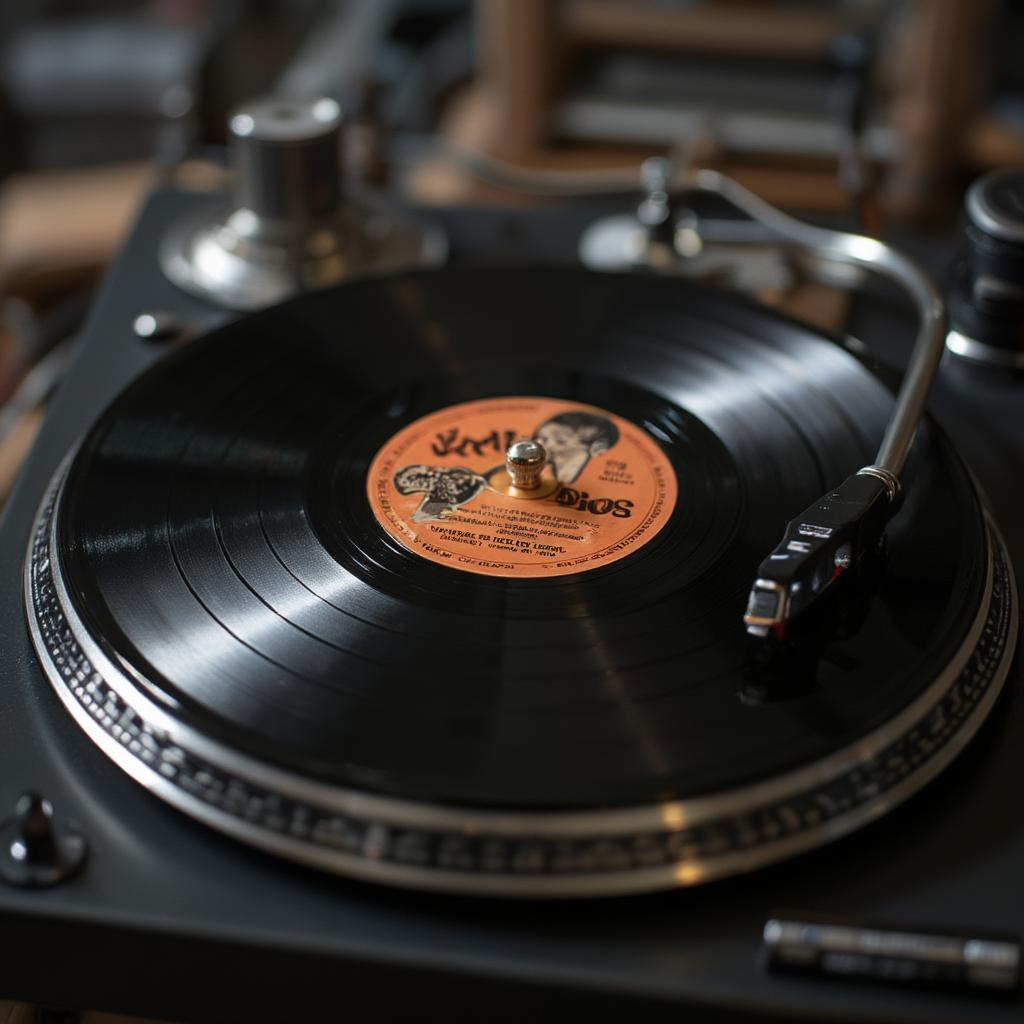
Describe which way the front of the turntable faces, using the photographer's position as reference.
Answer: facing the viewer
